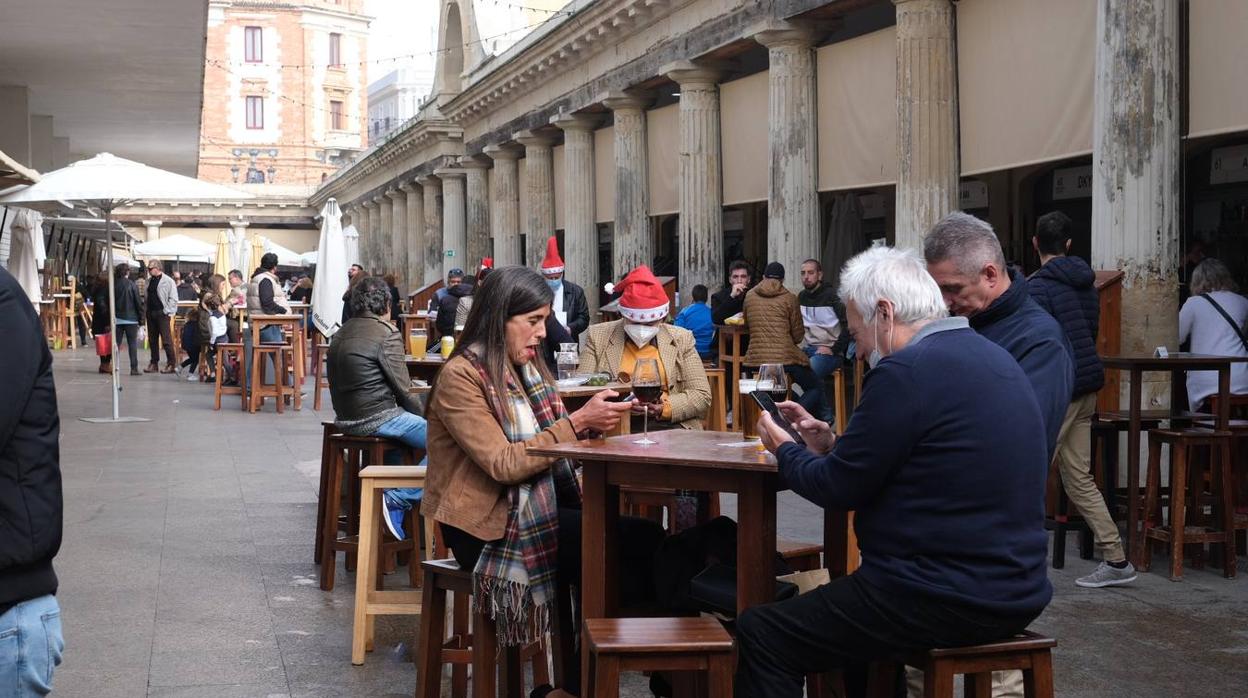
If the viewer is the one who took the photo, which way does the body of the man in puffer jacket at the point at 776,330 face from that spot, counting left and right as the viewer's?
facing away from the viewer and to the right of the viewer

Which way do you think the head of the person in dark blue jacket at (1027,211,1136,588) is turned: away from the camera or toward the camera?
away from the camera

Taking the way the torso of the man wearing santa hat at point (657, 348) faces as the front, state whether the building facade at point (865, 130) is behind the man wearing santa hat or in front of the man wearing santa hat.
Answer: behind

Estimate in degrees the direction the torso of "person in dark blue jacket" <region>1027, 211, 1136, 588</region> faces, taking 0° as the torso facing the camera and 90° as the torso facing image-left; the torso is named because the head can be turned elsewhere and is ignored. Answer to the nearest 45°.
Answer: approximately 135°

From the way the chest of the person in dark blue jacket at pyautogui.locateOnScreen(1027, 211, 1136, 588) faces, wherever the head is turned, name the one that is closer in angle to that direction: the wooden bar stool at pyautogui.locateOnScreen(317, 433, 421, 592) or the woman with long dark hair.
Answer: the wooden bar stool

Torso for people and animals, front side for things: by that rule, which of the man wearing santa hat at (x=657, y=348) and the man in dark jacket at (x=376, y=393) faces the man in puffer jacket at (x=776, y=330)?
the man in dark jacket

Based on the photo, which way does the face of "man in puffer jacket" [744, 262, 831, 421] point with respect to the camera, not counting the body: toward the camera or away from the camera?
away from the camera

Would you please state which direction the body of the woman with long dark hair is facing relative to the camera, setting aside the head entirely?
to the viewer's right

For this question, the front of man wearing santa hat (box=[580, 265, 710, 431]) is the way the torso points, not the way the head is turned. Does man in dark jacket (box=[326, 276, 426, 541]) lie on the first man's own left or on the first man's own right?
on the first man's own right

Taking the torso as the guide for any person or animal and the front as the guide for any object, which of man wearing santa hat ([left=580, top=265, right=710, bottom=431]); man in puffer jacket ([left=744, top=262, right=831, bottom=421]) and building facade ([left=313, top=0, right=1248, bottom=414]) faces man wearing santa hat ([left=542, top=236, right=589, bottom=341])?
the building facade

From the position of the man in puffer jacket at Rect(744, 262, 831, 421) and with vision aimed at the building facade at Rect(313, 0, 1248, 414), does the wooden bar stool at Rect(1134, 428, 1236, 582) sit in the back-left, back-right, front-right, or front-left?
back-right

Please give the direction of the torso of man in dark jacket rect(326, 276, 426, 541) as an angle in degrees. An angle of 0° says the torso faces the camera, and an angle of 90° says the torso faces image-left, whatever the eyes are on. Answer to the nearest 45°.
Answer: approximately 225°

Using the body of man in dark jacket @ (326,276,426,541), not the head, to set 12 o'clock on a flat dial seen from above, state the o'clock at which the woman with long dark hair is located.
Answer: The woman with long dark hair is roughly at 4 o'clock from the man in dark jacket.

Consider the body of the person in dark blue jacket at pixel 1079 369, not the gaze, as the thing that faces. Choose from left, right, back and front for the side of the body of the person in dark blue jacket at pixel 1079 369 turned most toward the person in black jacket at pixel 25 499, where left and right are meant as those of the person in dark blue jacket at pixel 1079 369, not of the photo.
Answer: left

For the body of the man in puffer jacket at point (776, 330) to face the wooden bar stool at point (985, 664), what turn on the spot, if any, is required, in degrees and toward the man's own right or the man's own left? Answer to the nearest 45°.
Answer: approximately 135° to the man's own right
